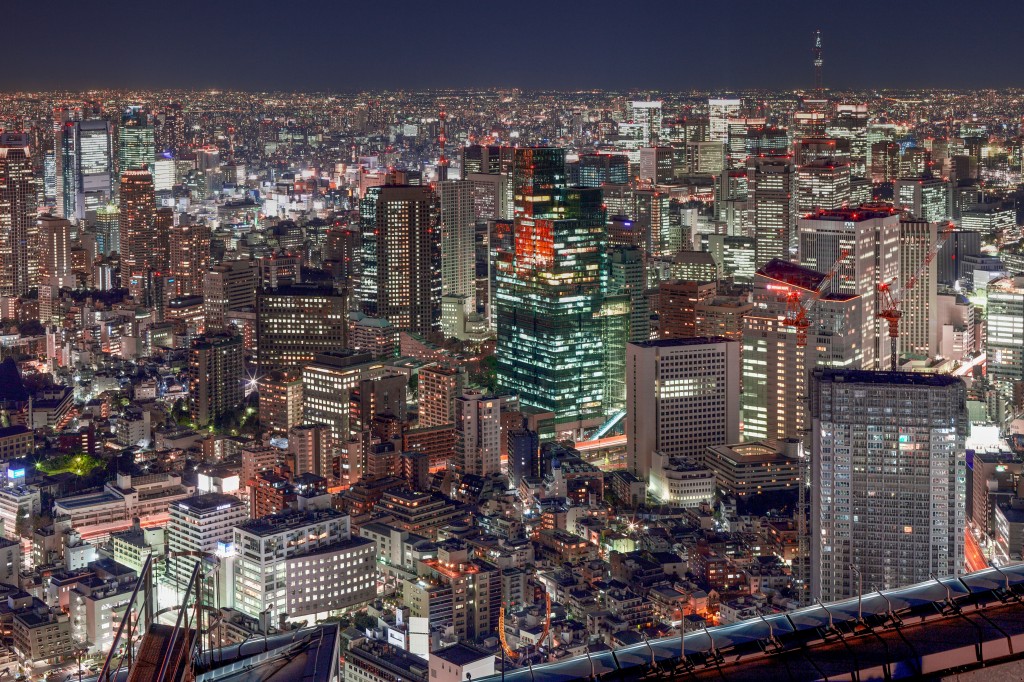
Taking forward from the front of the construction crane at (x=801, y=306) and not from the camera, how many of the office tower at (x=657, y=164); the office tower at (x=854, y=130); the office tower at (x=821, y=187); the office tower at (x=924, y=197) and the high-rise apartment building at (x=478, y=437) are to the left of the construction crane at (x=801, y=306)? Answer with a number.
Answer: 4

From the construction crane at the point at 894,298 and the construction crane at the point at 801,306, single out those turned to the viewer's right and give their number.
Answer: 2

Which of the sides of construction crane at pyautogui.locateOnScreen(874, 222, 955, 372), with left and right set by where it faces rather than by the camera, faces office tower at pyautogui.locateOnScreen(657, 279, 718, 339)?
back

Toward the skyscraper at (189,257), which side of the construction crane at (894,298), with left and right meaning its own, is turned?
back

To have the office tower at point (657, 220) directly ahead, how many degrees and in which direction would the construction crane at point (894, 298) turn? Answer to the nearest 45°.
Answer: approximately 135° to its left

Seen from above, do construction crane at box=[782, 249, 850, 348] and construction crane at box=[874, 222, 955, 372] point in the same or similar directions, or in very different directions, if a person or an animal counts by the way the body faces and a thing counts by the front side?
same or similar directions

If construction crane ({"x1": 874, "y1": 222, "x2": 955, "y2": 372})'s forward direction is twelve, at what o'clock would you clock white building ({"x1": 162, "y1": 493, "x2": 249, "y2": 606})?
The white building is roughly at 4 o'clock from the construction crane.

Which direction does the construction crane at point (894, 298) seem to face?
to the viewer's right

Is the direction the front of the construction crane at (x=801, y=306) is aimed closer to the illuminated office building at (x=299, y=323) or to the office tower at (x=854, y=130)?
the office tower

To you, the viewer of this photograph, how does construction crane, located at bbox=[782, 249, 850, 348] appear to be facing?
facing to the right of the viewer

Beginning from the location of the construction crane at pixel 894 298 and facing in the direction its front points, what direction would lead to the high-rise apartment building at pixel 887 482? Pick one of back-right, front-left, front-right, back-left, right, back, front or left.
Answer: right

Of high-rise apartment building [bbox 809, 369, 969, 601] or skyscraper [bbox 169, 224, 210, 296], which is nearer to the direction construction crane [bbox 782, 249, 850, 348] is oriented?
the high-rise apartment building
